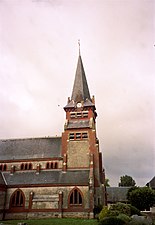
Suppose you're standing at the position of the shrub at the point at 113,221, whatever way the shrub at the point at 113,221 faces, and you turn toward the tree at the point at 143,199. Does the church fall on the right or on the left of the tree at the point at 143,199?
left

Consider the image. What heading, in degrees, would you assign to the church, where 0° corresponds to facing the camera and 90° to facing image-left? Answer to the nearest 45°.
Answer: approximately 270°

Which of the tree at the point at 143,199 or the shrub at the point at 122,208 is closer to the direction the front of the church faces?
the tree

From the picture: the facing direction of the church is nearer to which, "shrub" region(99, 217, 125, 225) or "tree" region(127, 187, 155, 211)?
the tree

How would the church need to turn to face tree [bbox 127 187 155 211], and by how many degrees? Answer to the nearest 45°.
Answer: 0° — it already faces it

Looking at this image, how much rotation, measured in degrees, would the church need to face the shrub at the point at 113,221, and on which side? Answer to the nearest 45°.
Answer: approximately 90° to its right
